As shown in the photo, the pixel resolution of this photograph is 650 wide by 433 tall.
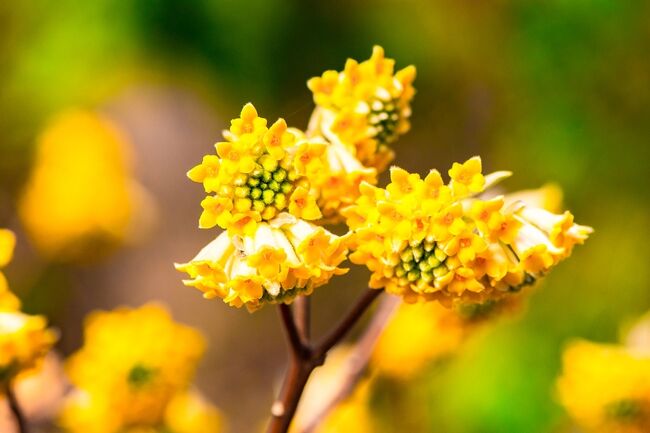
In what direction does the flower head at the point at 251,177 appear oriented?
toward the camera
